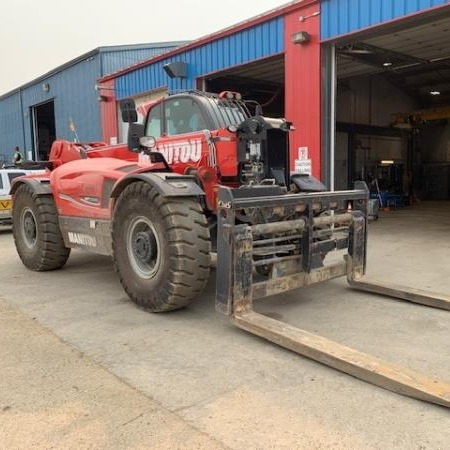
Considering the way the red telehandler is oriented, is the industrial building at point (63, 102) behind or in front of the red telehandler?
behind

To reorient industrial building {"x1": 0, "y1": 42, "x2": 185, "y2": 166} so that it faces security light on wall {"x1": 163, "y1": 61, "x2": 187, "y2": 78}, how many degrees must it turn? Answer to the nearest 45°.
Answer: approximately 45° to its left

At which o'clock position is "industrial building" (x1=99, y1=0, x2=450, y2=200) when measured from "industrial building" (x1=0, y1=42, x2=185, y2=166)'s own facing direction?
"industrial building" (x1=99, y1=0, x2=450, y2=200) is roughly at 9 o'clock from "industrial building" (x1=0, y1=42, x2=185, y2=166).

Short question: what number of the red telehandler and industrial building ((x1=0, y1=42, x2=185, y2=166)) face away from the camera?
0

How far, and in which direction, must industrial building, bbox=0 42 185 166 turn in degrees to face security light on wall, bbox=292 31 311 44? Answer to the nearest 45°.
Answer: approximately 90° to its left

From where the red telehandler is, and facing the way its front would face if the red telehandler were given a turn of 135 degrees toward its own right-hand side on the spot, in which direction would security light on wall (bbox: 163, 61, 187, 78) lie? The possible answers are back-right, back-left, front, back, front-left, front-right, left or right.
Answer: right

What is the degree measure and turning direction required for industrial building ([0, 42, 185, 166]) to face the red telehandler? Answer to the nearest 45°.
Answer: approximately 45° to its left

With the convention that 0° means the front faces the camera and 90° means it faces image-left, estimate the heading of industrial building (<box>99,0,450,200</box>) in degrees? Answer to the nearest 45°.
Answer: approximately 45°

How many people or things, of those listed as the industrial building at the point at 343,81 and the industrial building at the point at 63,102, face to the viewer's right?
0

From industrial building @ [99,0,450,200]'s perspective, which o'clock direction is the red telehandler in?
The red telehandler is roughly at 11 o'clock from the industrial building.

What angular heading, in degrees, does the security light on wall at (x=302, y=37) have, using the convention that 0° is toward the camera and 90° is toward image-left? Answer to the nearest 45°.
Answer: approximately 45°

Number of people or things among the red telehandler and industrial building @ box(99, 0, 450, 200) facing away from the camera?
0

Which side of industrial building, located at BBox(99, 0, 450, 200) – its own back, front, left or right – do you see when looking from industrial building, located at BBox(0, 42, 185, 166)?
right

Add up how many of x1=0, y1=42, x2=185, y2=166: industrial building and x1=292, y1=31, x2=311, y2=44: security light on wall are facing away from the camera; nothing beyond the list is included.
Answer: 0
